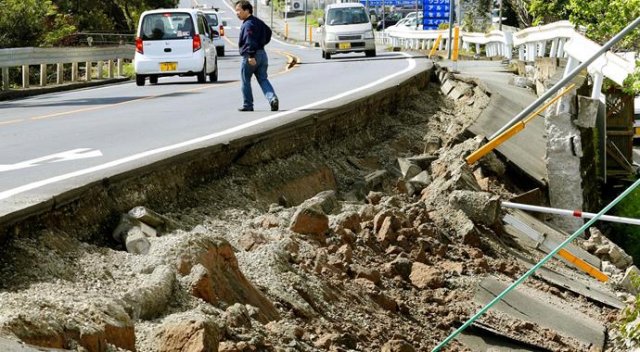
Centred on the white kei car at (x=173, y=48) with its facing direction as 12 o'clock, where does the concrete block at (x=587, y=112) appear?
The concrete block is roughly at 5 o'clock from the white kei car.

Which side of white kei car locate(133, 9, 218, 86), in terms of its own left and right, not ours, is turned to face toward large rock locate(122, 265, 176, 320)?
back

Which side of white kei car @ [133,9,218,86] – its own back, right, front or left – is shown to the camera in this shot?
back

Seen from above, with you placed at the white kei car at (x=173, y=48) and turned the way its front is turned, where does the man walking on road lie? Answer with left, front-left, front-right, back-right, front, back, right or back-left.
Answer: back

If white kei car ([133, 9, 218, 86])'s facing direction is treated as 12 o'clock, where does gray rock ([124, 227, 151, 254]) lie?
The gray rock is roughly at 6 o'clock from the white kei car.

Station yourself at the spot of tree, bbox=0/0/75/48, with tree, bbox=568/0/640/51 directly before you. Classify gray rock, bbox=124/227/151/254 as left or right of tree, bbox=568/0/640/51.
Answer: right

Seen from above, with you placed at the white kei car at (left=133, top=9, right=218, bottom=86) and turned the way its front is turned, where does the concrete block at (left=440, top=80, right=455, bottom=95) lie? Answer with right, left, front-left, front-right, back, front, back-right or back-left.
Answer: back-right

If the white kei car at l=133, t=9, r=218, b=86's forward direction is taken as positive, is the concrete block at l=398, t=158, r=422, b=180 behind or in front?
behind

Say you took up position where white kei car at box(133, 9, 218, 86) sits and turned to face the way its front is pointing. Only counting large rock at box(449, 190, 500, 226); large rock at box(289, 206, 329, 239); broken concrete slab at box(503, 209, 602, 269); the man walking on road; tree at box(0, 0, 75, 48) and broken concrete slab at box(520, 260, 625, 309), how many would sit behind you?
5

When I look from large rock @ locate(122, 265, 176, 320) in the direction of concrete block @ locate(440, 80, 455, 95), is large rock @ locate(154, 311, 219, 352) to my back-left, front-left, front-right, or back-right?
back-right

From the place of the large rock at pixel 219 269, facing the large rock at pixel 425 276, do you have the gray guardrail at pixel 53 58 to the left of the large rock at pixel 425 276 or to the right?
left

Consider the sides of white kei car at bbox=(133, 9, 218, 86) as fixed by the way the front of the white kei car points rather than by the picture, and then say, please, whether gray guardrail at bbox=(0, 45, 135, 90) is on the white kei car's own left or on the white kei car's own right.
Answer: on the white kei car's own left

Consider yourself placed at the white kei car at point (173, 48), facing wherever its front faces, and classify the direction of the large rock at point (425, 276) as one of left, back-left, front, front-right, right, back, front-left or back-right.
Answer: back

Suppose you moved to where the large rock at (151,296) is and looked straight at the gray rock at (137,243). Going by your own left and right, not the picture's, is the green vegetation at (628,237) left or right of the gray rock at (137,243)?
right

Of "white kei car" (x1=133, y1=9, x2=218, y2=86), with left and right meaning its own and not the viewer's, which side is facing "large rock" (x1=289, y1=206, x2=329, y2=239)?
back
